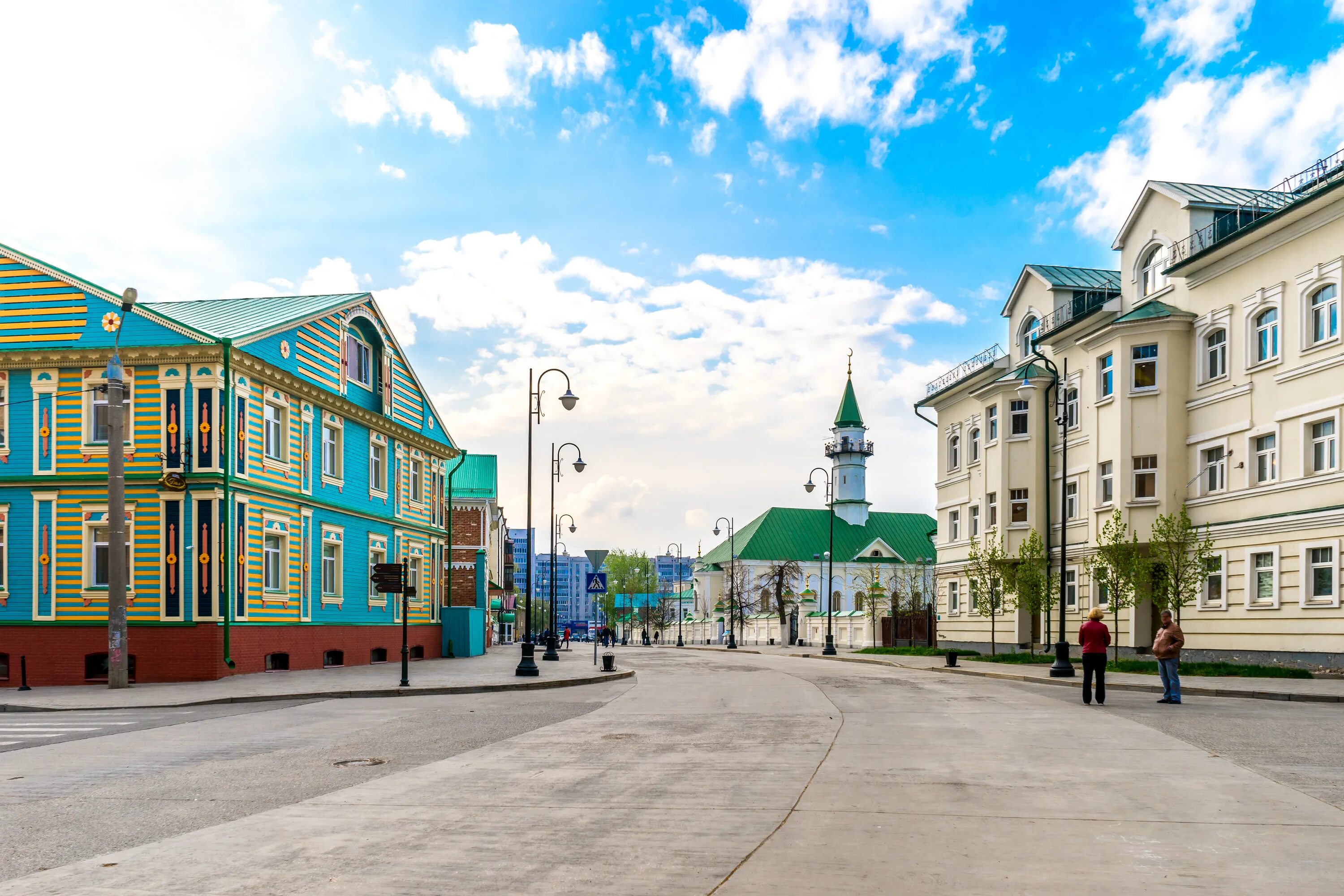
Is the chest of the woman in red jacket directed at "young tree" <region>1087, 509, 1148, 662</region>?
yes

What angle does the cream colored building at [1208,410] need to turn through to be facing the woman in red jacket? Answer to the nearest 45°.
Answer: approximately 45° to its left

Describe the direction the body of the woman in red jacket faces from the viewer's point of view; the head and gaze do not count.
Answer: away from the camera

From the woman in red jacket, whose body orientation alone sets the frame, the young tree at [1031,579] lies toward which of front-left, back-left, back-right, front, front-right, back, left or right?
front

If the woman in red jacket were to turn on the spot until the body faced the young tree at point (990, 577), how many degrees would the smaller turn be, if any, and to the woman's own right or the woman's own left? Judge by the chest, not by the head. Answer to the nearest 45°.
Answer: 0° — they already face it

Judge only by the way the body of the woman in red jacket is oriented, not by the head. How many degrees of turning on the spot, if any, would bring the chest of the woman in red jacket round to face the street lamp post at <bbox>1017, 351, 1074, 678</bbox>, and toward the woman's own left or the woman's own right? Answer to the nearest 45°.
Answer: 0° — they already face it
